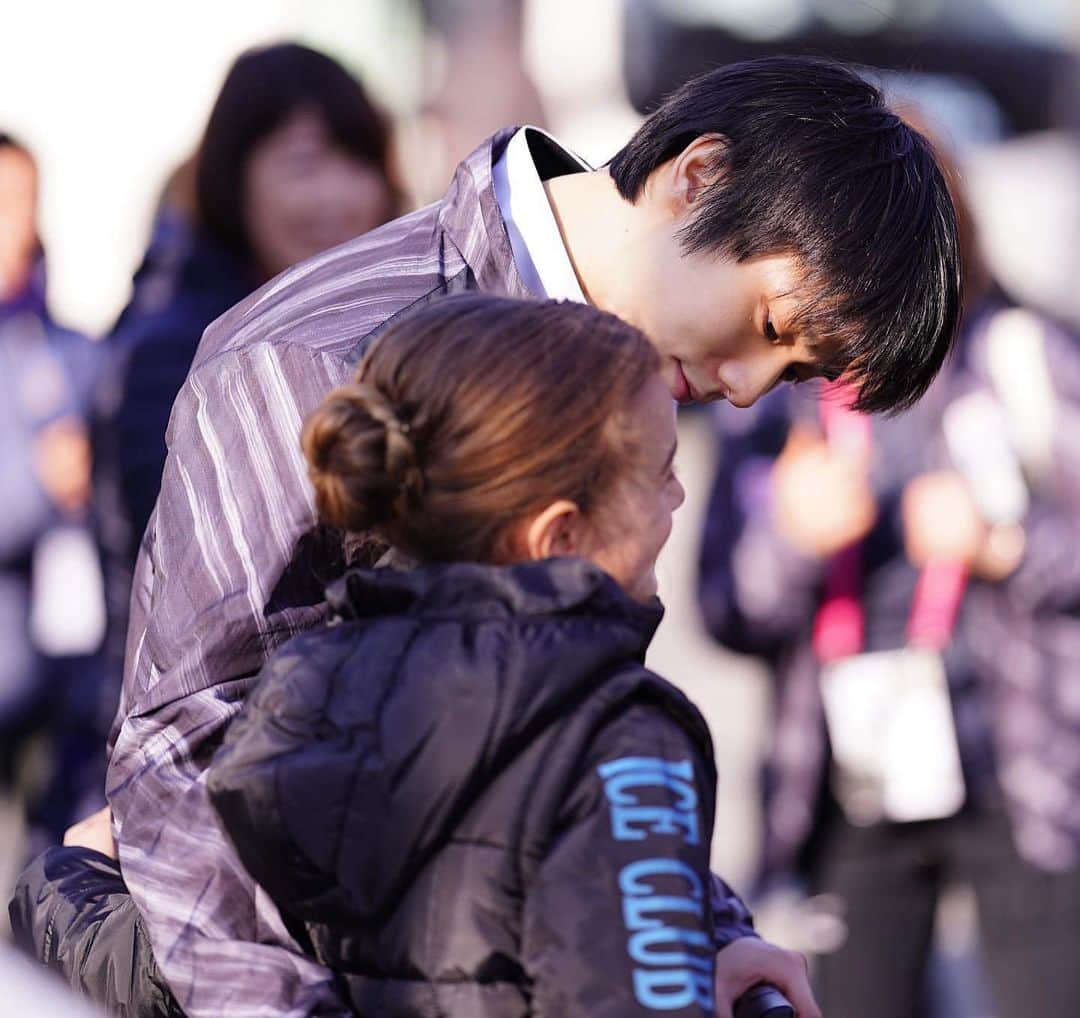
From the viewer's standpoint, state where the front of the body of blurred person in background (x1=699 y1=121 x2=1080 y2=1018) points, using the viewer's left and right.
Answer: facing the viewer

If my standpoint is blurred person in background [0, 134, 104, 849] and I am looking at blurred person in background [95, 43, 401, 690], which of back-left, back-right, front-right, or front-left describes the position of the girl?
front-right

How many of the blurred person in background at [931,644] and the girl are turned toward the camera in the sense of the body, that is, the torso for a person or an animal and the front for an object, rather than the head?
1

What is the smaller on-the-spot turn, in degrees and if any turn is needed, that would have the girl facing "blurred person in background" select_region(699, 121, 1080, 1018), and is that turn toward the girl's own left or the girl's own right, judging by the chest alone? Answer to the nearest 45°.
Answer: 0° — they already face them

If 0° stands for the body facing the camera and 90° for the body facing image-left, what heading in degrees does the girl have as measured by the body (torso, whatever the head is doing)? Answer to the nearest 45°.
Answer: approximately 225°

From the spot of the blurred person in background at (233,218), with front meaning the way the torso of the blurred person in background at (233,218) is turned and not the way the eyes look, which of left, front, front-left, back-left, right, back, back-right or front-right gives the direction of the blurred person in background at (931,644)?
front-left

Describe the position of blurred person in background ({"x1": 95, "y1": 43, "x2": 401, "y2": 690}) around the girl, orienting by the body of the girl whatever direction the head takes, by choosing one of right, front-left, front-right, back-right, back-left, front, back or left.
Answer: front-left

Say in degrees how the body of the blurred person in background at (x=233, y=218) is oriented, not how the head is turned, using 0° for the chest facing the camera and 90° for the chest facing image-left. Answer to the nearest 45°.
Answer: approximately 315°
